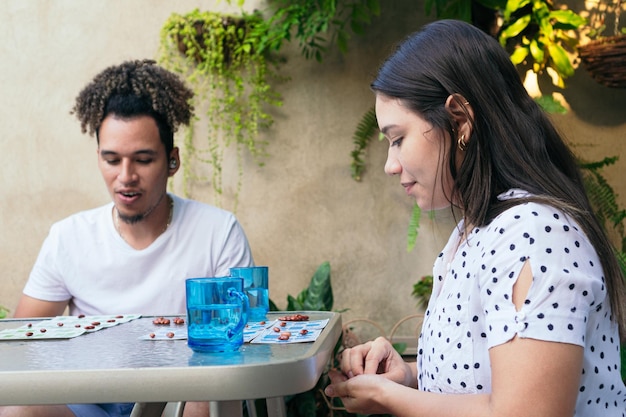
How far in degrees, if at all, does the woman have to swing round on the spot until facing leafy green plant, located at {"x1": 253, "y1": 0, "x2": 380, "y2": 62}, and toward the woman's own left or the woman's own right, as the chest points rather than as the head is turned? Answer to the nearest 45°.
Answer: approximately 90° to the woman's own right

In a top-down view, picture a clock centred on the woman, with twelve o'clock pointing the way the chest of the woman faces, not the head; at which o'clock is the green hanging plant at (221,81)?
The green hanging plant is roughly at 2 o'clock from the woman.

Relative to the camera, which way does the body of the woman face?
to the viewer's left

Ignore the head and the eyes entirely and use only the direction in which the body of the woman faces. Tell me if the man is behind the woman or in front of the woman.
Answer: in front

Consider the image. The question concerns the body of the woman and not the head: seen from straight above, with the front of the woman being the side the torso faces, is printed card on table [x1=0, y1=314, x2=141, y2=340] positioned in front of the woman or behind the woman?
in front

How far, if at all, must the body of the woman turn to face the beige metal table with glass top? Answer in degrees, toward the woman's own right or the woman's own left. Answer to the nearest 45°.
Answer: approximately 45° to the woman's own left

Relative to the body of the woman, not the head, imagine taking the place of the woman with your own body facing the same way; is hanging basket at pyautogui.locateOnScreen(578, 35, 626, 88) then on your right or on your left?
on your right

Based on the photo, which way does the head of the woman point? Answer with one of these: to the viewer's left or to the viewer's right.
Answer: to the viewer's left

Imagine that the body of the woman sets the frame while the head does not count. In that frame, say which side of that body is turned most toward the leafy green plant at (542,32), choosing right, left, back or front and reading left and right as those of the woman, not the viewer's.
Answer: right
